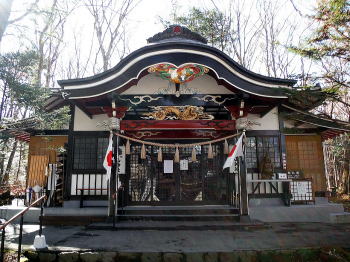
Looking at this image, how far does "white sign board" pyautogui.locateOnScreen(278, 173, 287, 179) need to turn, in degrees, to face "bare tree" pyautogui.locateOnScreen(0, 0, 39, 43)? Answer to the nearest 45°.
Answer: approximately 45° to its right

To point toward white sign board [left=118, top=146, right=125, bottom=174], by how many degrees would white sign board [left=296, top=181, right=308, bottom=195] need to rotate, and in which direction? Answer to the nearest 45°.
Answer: approximately 45° to its right

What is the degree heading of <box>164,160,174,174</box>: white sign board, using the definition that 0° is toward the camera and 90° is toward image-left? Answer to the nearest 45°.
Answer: approximately 0°

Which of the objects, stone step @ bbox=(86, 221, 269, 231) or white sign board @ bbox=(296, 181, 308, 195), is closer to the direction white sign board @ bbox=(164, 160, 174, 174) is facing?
the stone step

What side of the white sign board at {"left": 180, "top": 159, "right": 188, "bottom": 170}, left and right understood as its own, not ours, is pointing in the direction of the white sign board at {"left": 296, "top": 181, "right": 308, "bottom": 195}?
left

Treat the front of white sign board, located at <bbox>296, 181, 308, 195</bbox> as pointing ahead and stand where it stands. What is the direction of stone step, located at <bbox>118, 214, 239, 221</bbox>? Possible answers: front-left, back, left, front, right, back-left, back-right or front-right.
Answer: front-right

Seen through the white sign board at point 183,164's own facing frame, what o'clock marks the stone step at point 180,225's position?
The stone step is roughly at 12 o'clock from the white sign board.

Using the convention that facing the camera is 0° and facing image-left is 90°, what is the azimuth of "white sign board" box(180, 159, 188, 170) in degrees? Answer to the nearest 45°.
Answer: approximately 0°

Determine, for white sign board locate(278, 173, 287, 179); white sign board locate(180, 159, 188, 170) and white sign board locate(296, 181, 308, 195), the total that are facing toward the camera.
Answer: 3
